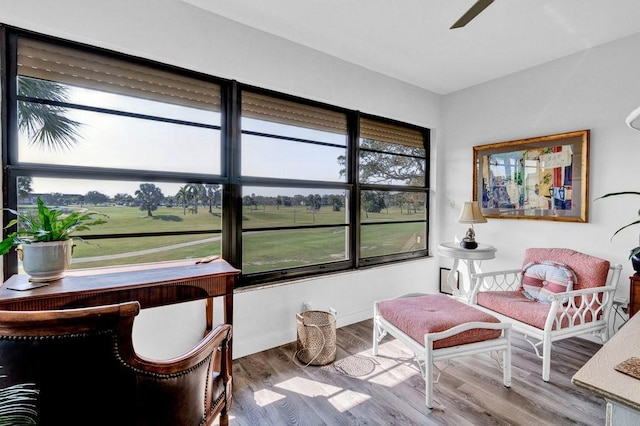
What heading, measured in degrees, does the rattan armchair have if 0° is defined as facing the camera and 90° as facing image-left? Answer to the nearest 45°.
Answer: approximately 45°

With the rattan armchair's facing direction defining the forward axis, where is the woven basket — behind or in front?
in front

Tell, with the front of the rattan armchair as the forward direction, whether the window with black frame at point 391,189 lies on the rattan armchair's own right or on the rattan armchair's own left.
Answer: on the rattan armchair's own right

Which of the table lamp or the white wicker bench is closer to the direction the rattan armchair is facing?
the white wicker bench

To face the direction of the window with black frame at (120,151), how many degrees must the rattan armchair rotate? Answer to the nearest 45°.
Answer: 0° — it already faces it

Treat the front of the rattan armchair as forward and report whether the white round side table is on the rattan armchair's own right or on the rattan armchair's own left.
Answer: on the rattan armchair's own right

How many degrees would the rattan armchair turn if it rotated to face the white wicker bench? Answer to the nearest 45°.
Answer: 0° — it already faces it

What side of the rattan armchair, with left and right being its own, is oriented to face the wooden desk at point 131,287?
front
